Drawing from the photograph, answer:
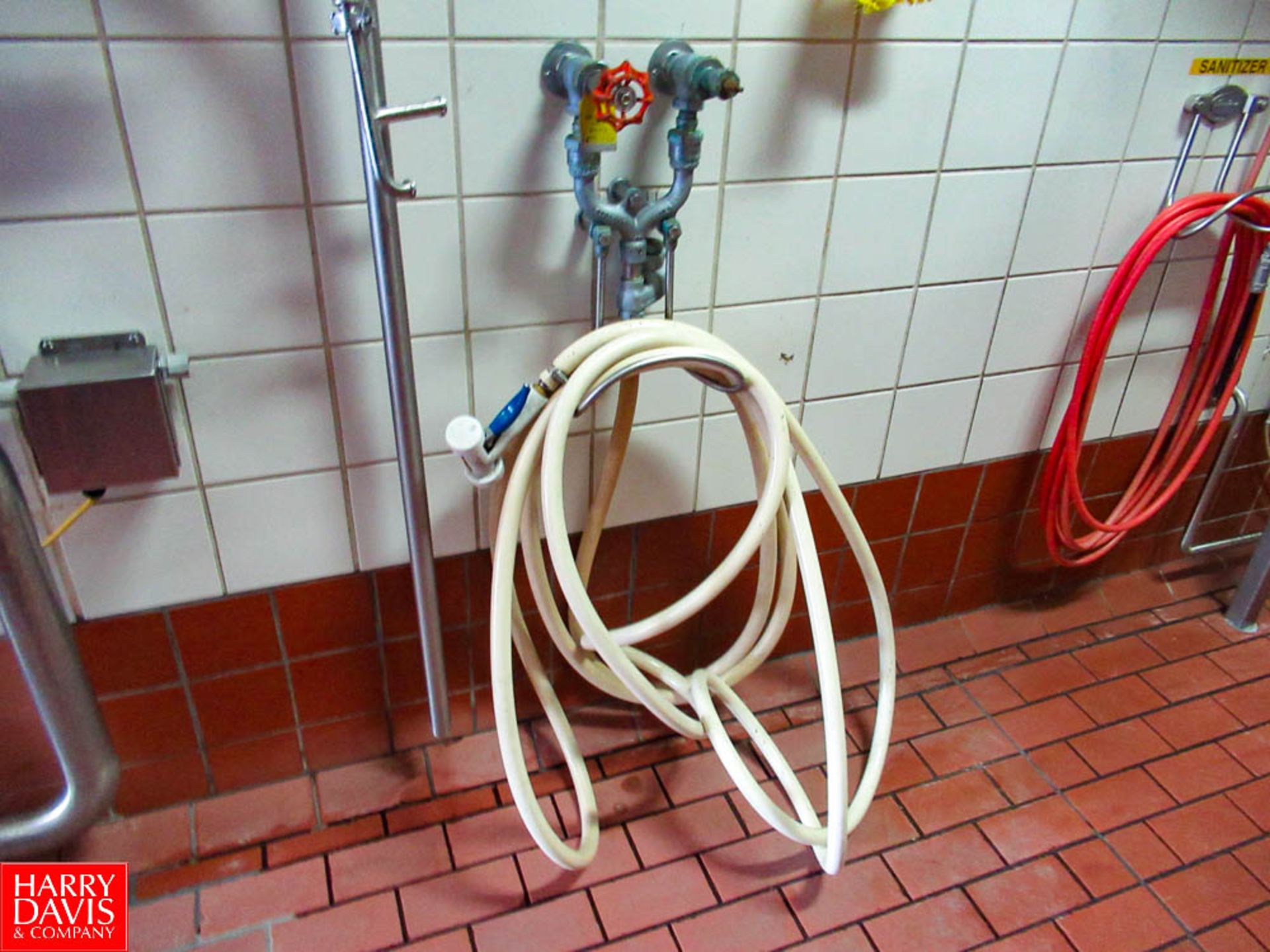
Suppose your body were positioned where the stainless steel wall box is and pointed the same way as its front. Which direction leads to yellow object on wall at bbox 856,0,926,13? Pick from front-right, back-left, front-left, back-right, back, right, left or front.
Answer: left

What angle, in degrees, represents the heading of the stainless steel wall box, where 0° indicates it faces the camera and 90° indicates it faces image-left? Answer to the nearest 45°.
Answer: approximately 0°

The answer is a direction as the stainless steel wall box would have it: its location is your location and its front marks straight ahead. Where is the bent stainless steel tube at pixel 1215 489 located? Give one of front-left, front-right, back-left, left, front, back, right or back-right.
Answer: left

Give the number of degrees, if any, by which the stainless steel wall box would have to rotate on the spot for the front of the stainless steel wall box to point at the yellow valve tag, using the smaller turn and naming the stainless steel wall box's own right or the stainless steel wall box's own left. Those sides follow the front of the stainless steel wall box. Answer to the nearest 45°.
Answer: approximately 90° to the stainless steel wall box's own left

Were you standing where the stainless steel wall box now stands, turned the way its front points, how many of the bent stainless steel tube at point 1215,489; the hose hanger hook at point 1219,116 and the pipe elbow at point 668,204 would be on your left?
3

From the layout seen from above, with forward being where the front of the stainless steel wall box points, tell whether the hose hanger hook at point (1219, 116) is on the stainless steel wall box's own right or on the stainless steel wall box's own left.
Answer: on the stainless steel wall box's own left

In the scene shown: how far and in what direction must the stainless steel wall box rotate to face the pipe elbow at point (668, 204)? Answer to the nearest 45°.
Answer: approximately 90° to its left

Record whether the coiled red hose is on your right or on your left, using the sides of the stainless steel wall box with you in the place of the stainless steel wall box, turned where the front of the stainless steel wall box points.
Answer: on your left

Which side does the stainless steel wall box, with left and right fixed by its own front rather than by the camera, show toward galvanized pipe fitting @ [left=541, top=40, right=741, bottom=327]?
left
